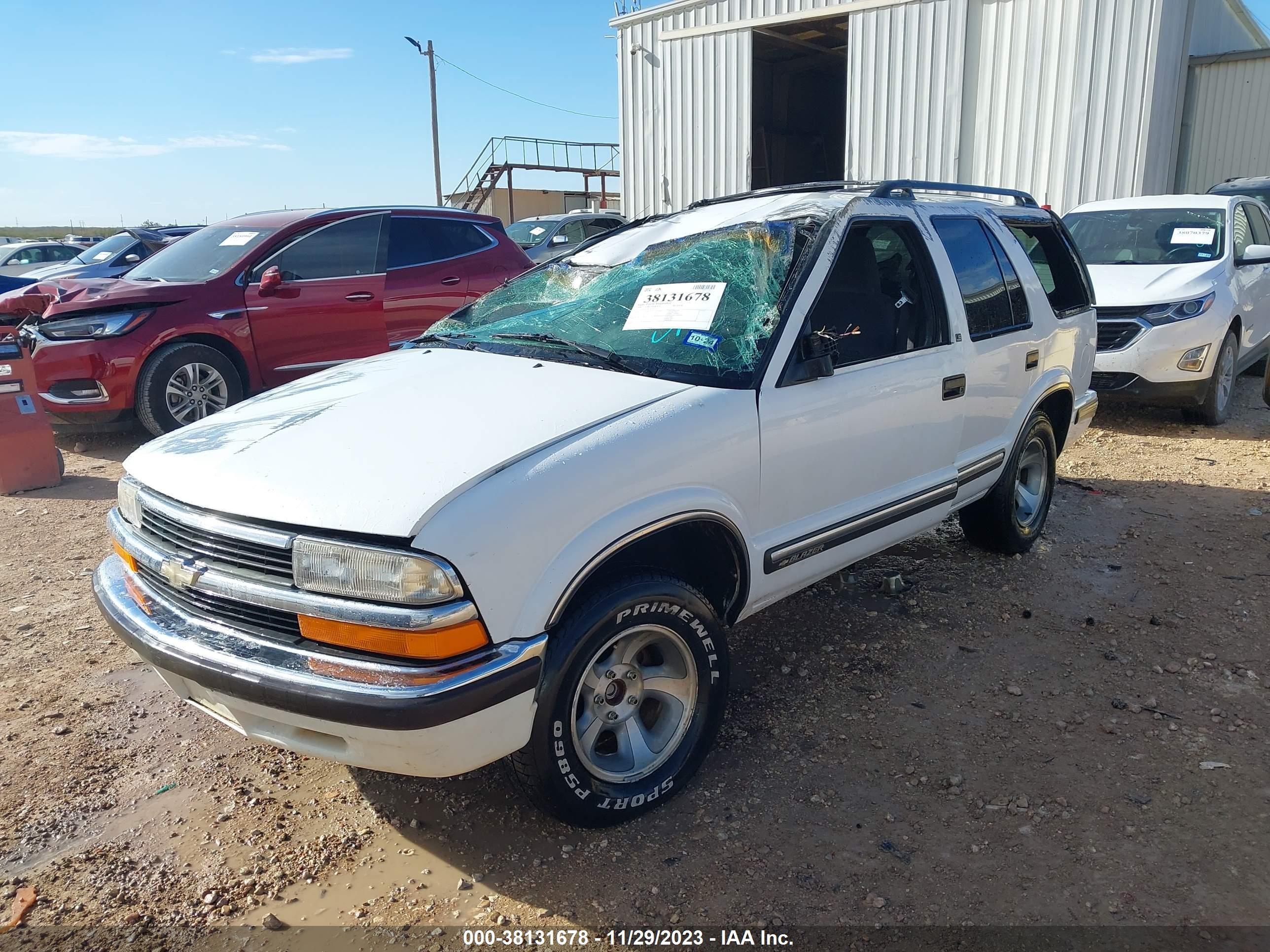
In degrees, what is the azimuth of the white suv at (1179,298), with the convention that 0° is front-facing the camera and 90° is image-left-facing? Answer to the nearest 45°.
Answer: approximately 45°

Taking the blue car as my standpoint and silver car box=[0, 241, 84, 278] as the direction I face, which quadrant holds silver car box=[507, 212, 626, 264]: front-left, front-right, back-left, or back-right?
back-right

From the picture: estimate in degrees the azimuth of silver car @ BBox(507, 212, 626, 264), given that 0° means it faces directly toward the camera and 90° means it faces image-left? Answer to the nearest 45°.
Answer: approximately 45°

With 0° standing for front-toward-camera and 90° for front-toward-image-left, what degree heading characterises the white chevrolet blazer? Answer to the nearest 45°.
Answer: approximately 45°

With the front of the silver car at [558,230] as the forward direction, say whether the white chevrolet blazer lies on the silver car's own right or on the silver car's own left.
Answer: on the silver car's own left

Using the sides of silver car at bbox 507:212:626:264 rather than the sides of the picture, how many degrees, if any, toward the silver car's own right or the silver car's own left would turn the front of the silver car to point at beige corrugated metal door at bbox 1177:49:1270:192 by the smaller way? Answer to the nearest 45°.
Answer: approximately 135° to the silver car's own left

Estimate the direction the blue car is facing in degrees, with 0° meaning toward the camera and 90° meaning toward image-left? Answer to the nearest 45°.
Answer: approximately 45°

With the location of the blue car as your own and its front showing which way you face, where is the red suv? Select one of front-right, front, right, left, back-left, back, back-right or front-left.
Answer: front-left

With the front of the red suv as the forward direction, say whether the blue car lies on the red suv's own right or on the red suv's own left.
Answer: on the red suv's own right

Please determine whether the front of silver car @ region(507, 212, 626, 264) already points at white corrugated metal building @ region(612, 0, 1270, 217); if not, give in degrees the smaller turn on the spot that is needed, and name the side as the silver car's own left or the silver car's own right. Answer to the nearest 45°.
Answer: approximately 135° to the silver car's own left

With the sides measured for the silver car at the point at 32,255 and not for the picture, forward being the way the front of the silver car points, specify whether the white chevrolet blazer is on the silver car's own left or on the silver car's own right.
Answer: on the silver car's own left
